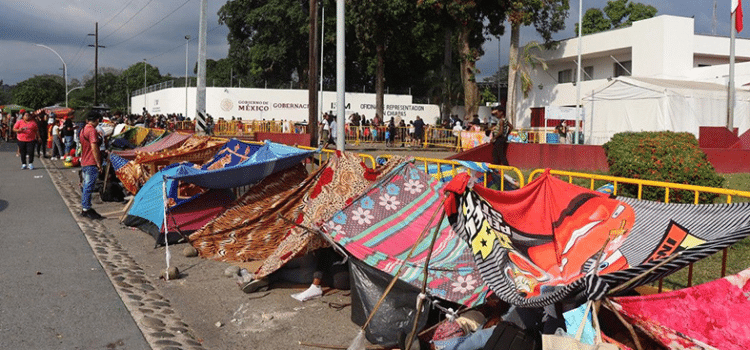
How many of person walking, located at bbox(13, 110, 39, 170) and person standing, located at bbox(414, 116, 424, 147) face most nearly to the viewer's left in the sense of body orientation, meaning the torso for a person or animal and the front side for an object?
0

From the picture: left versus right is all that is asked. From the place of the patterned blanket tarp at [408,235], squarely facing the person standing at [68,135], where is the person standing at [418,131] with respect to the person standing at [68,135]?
right

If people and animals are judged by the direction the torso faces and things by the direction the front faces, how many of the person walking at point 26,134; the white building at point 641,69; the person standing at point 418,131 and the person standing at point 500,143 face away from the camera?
1

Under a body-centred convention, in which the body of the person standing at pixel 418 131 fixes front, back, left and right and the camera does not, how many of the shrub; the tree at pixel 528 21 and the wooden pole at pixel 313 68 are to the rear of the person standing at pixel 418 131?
2

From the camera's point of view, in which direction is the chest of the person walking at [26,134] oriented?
toward the camera

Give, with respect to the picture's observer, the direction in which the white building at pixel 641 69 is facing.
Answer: facing the viewer and to the left of the viewer

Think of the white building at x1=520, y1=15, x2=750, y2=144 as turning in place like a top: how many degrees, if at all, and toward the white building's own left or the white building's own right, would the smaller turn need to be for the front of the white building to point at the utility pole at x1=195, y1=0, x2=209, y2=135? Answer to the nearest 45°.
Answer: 0° — it already faces it

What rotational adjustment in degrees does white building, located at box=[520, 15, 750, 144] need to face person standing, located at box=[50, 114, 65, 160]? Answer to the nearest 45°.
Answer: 0° — it already faces them

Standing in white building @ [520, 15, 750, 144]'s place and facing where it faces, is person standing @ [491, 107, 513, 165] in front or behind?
in front

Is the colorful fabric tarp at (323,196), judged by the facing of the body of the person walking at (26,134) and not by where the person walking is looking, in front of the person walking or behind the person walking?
in front

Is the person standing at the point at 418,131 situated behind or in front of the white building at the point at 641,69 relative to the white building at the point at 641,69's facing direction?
in front

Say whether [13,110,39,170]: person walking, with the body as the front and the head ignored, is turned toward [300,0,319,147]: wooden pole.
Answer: no
